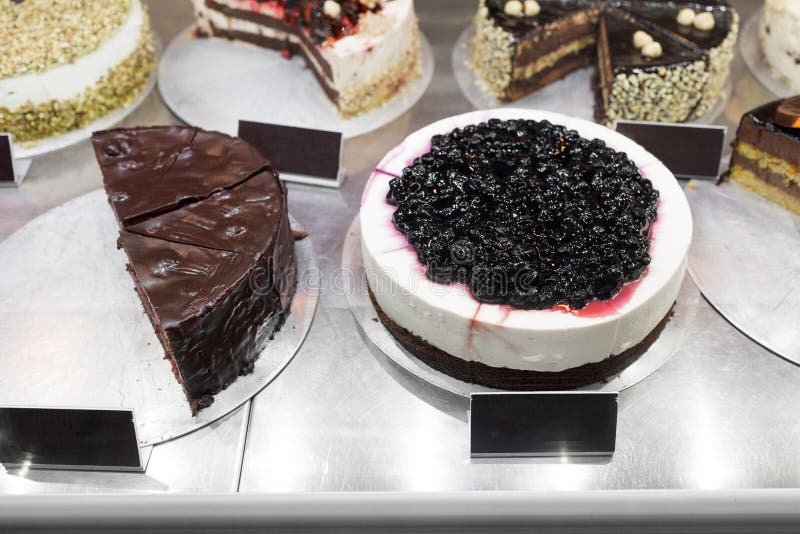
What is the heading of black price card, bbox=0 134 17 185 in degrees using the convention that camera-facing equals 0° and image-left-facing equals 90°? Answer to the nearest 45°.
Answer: approximately 0°

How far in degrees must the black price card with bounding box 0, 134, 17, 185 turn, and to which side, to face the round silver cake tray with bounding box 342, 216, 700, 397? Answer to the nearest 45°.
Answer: approximately 45° to its left

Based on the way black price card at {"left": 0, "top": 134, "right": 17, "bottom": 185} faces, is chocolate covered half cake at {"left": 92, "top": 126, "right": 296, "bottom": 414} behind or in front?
in front

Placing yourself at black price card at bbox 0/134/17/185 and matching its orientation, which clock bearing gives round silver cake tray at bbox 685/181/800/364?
The round silver cake tray is roughly at 10 o'clock from the black price card.

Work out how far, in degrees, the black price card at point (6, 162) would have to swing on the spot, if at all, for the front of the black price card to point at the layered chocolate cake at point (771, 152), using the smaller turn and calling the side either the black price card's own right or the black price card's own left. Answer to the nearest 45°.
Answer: approximately 45° to the black price card's own left

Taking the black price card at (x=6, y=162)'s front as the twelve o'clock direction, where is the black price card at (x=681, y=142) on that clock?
the black price card at (x=681, y=142) is roughly at 10 o'clock from the black price card at (x=6, y=162).

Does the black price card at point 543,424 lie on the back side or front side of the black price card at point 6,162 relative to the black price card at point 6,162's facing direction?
on the front side

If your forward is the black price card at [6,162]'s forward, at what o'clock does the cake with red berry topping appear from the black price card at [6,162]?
The cake with red berry topping is roughly at 9 o'clock from the black price card.

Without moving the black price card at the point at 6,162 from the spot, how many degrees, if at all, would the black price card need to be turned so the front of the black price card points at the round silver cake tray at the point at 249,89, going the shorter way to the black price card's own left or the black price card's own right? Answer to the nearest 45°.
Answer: approximately 90° to the black price card's own left

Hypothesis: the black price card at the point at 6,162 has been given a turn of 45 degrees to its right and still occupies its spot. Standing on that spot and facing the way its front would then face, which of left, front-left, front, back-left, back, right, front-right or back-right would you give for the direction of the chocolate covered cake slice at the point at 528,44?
back-left

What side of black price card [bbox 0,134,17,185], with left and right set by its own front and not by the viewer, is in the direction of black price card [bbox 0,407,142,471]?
front

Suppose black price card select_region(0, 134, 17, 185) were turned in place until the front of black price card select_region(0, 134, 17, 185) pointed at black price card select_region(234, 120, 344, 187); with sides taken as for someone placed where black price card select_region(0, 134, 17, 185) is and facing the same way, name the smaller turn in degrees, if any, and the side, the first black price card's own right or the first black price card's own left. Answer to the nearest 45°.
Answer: approximately 45° to the first black price card's own left

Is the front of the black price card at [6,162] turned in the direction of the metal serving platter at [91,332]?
yes
